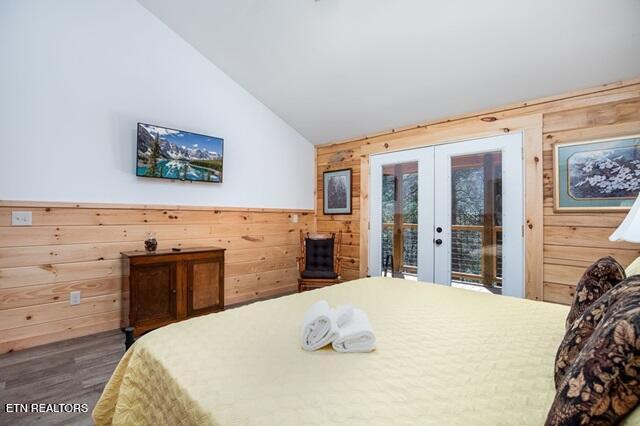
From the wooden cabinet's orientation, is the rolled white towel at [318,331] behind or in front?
in front

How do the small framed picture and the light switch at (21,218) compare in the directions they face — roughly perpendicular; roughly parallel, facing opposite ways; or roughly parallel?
roughly perpendicular

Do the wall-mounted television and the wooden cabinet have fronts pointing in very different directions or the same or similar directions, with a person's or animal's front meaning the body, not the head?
same or similar directions

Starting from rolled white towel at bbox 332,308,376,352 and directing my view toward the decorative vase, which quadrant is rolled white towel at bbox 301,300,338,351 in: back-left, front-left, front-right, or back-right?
front-left

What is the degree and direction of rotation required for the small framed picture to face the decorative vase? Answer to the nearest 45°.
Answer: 0° — it already faces it

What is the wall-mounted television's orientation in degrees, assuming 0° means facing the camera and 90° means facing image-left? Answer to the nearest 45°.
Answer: approximately 315°

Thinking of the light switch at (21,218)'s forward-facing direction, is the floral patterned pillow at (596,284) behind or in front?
in front

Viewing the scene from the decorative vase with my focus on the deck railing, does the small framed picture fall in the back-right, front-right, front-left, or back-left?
front-left

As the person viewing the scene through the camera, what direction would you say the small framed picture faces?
facing the viewer and to the left of the viewer

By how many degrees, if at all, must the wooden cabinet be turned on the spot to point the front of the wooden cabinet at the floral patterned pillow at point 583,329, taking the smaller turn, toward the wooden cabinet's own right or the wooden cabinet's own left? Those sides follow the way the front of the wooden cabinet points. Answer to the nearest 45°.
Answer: approximately 45° to the wooden cabinet's own right

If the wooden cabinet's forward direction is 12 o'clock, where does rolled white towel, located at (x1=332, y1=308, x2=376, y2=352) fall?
The rolled white towel is roughly at 1 o'clock from the wooden cabinet.
